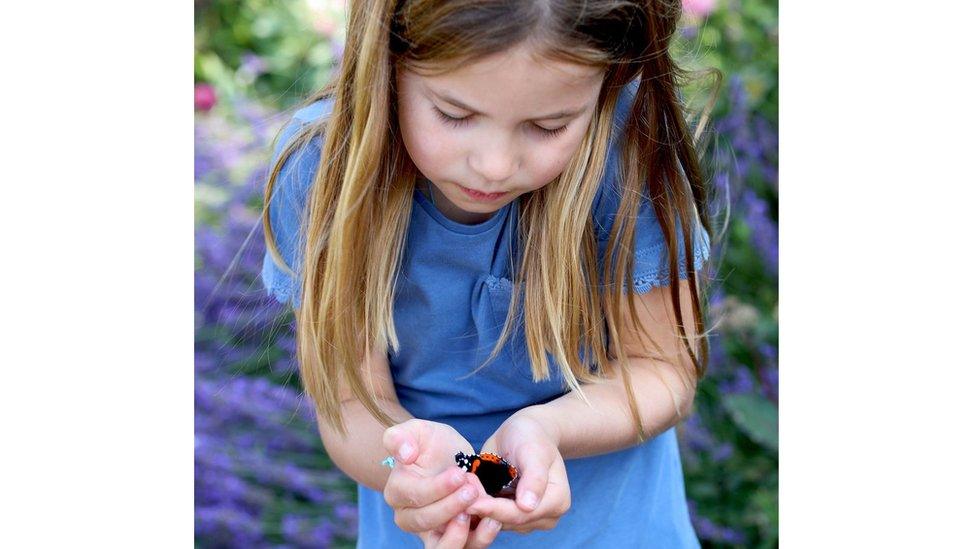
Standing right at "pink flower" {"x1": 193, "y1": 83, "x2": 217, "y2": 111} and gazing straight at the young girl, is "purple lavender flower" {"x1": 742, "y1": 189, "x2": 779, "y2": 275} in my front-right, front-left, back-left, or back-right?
front-left

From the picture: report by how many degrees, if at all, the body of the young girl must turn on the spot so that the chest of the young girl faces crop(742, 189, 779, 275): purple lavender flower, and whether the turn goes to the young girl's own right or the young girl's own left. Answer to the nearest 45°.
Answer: approximately 135° to the young girl's own left

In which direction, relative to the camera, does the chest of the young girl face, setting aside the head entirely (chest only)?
toward the camera

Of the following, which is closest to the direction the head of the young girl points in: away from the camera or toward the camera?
toward the camera

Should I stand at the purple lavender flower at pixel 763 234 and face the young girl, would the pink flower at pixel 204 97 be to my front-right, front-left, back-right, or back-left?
front-right

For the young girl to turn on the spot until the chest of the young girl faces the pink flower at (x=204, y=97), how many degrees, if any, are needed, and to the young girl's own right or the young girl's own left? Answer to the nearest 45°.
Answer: approximately 135° to the young girl's own right

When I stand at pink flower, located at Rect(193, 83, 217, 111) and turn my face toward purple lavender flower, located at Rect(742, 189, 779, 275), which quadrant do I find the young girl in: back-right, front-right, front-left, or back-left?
front-right
